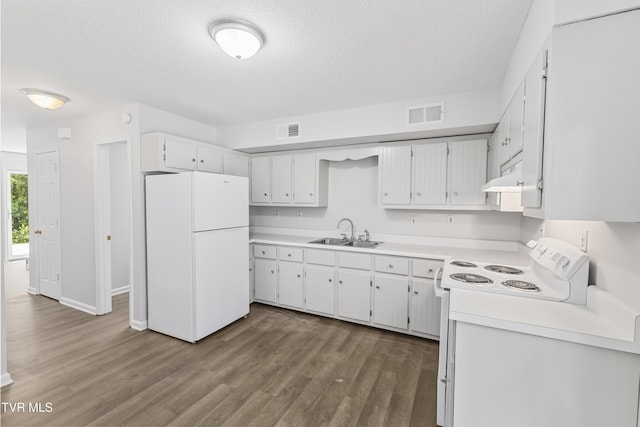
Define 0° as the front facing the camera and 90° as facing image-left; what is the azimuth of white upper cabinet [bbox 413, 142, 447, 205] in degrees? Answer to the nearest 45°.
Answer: approximately 0°

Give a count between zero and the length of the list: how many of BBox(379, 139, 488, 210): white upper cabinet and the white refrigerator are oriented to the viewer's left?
0

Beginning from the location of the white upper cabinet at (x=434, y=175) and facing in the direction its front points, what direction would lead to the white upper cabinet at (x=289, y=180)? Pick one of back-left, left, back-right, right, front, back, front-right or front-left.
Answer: right

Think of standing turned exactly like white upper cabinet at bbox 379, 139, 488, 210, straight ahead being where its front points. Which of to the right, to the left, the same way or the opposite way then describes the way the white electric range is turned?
to the right

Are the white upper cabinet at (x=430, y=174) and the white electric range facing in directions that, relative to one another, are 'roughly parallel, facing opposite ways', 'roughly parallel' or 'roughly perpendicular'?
roughly perpendicular

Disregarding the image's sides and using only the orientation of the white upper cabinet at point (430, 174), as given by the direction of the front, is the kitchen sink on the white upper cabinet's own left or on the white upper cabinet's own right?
on the white upper cabinet's own right

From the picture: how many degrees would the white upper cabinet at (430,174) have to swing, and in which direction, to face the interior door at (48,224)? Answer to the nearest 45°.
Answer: approximately 90° to its right

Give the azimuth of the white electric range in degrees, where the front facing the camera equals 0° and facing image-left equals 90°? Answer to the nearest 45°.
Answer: approximately 90°

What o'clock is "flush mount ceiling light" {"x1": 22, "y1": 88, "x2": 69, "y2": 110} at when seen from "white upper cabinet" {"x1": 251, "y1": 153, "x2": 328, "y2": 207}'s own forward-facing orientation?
The flush mount ceiling light is roughly at 1 o'clock from the white upper cabinet.

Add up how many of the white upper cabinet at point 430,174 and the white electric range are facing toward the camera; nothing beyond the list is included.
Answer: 1

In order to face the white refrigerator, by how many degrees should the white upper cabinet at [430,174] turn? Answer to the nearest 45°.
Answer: approximately 45° to its right

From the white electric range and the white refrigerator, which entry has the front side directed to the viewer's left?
the white electric range
